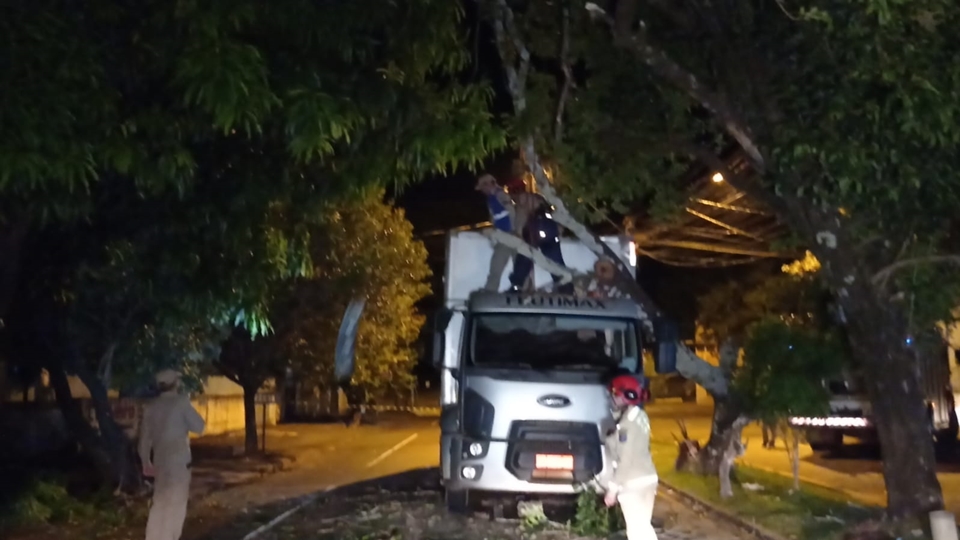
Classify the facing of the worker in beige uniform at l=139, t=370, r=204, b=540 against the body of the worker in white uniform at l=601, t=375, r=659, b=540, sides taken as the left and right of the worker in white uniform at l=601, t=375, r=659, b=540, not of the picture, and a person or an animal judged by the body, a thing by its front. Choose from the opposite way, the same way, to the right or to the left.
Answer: to the right

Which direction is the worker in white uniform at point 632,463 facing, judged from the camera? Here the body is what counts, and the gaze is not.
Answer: to the viewer's left

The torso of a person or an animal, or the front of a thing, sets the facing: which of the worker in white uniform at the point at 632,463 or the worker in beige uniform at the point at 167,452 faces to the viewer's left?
the worker in white uniform at the point at 632,463

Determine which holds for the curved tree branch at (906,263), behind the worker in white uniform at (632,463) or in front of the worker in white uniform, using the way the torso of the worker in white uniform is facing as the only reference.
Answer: behind

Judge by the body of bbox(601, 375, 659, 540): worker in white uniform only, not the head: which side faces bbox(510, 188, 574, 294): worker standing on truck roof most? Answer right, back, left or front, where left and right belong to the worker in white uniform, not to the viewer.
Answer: right

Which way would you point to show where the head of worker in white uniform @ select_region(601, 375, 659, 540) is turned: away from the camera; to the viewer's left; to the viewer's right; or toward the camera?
to the viewer's left

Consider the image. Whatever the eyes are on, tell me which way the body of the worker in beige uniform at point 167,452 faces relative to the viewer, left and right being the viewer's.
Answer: facing away from the viewer and to the right of the viewer
